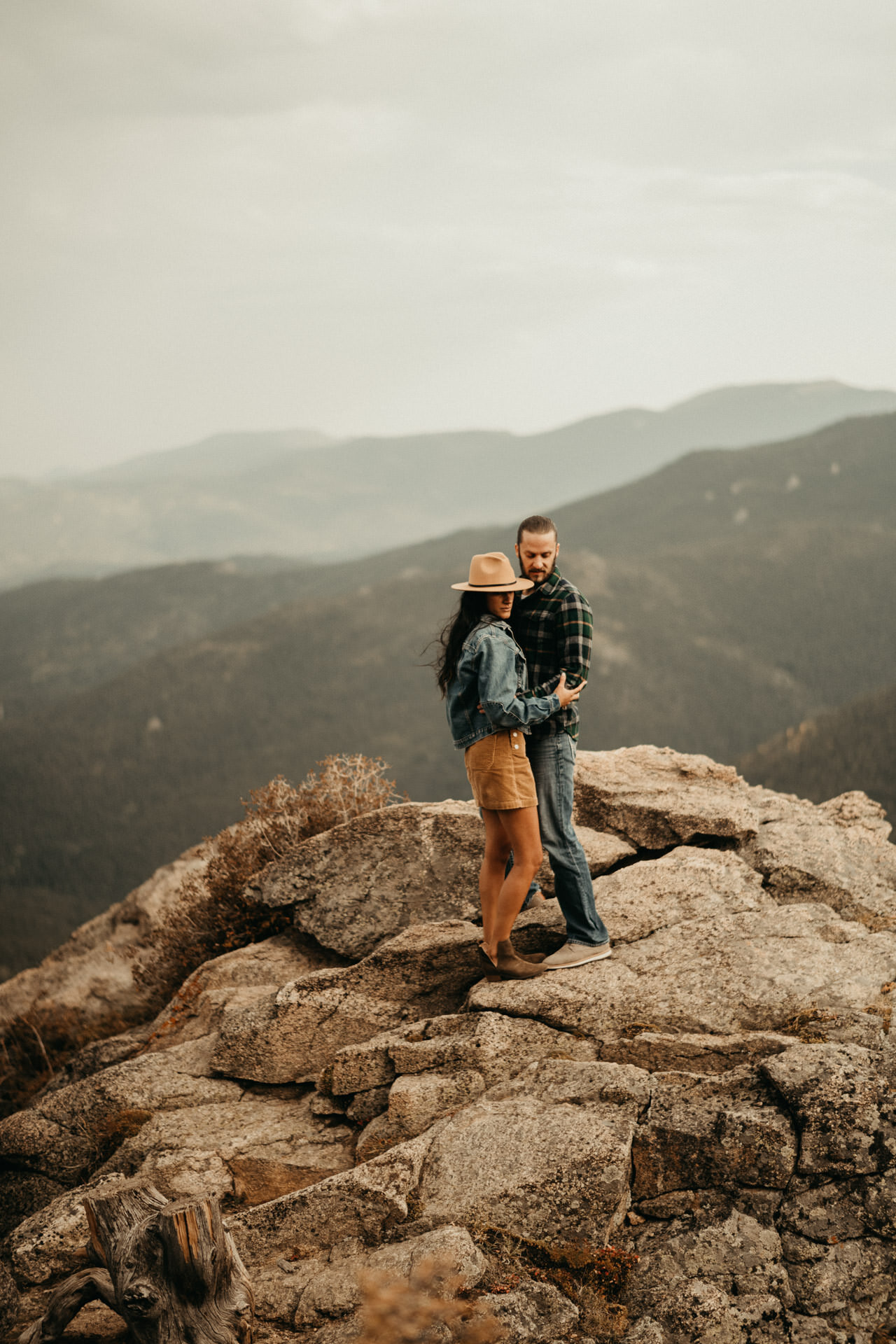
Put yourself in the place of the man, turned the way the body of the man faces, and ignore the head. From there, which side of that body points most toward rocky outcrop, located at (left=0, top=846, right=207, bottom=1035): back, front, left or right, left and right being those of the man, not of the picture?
right

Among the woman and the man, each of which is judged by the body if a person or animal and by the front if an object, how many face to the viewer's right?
1

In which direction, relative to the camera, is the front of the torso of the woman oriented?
to the viewer's right

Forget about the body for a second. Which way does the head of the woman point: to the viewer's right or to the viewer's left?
to the viewer's right

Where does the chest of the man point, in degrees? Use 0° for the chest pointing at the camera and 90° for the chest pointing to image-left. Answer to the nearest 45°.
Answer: approximately 45°
